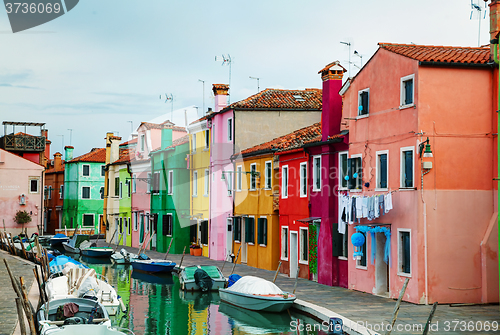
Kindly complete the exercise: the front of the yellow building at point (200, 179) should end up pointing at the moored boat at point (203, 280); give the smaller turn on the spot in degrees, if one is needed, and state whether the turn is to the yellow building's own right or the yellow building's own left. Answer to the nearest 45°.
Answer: approximately 45° to the yellow building's own left

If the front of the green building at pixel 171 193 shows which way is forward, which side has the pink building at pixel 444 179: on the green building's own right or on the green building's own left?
on the green building's own left

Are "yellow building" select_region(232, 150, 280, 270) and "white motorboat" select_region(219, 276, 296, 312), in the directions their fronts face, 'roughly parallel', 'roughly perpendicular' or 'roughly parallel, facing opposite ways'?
roughly perpendicular

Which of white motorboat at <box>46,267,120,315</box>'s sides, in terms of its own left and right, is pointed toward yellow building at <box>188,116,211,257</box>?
right

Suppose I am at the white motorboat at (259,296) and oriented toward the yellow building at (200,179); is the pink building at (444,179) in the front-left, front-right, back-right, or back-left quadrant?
back-right

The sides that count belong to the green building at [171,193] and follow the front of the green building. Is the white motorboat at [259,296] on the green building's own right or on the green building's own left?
on the green building's own left

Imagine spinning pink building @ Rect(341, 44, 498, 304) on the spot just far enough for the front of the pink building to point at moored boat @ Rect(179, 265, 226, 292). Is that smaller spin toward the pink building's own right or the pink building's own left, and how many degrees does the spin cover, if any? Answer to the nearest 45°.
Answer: approximately 90° to the pink building's own right

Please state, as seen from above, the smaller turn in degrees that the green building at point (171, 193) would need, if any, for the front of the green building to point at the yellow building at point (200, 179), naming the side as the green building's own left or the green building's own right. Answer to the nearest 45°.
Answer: approximately 90° to the green building's own left

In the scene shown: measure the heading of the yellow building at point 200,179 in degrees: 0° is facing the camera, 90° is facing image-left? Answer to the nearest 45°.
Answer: approximately 45°

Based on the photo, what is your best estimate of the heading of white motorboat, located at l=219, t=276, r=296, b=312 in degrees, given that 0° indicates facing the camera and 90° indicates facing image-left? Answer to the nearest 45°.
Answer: approximately 315°

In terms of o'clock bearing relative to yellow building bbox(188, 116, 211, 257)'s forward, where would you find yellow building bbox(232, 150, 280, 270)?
yellow building bbox(232, 150, 280, 270) is roughly at 10 o'clock from yellow building bbox(188, 116, 211, 257).

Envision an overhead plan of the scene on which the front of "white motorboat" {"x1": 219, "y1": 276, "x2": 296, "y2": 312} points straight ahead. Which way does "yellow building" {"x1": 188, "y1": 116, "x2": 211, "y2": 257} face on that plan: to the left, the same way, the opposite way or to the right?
to the right
